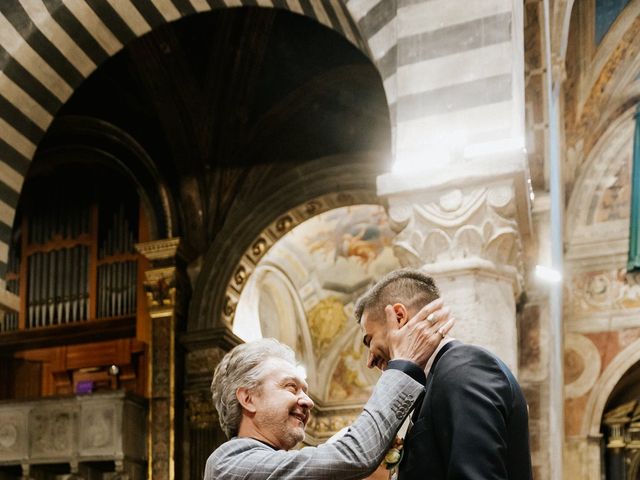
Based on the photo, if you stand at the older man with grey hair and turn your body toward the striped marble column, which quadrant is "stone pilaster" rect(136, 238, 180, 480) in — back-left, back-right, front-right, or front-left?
front-left

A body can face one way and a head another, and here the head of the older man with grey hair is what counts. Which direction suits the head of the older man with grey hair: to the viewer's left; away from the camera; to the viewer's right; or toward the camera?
to the viewer's right

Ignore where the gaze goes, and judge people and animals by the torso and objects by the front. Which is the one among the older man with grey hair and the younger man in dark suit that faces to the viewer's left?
the younger man in dark suit

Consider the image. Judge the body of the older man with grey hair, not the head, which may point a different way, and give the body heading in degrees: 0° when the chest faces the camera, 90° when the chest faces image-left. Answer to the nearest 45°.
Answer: approximately 270°

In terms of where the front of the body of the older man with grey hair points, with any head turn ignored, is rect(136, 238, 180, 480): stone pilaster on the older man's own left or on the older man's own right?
on the older man's own left

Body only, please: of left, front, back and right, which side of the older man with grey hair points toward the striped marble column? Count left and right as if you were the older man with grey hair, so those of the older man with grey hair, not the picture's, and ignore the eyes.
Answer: left

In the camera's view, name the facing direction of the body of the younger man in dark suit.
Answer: to the viewer's left

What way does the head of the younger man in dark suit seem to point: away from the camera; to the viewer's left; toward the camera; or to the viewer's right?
to the viewer's left

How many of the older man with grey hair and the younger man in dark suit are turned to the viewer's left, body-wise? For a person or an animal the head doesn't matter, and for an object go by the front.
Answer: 1

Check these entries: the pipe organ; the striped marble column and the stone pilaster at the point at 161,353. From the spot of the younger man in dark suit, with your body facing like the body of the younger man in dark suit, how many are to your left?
0

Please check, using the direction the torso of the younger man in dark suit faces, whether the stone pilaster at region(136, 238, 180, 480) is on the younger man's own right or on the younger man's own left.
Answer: on the younger man's own right

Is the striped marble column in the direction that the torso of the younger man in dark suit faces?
no

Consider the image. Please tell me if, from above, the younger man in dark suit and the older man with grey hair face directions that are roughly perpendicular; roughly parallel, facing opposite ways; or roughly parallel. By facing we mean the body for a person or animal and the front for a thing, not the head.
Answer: roughly parallel, facing opposite ways
